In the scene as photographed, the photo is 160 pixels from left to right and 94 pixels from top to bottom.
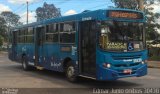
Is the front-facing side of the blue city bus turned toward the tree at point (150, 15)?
no

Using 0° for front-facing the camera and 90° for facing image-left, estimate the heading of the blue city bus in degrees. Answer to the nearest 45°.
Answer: approximately 315°
